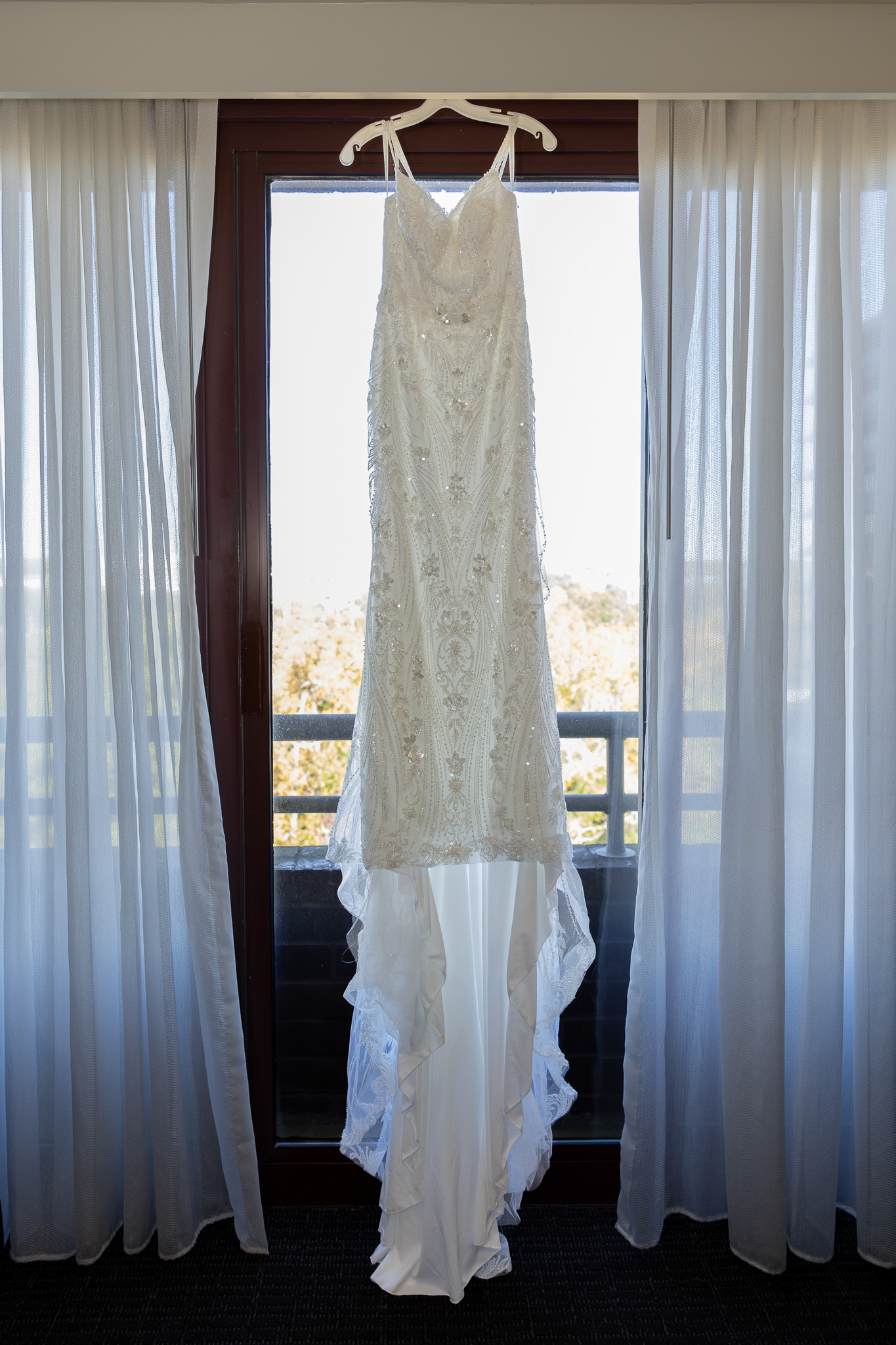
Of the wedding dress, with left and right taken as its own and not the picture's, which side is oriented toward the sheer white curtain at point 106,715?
right

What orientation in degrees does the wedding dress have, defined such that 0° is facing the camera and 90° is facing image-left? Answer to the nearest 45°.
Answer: approximately 0°

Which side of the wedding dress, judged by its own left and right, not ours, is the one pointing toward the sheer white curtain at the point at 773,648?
left
